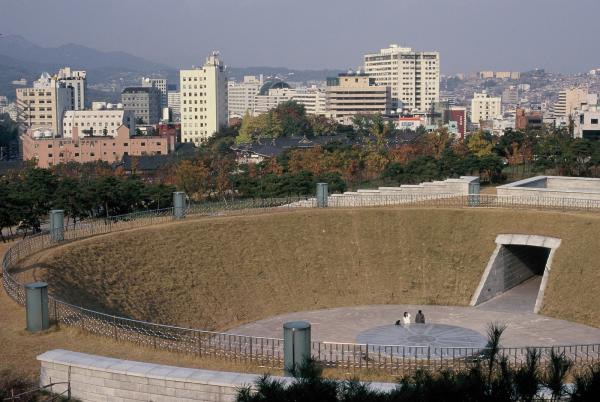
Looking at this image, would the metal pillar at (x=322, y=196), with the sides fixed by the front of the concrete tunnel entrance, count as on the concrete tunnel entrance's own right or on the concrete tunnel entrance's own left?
on the concrete tunnel entrance's own right

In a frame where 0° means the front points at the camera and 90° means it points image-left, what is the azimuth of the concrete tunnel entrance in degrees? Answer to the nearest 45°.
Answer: approximately 45°

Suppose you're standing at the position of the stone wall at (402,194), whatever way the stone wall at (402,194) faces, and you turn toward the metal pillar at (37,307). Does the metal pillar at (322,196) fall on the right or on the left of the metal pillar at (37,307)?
right

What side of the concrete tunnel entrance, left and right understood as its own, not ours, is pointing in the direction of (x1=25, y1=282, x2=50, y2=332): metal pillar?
front

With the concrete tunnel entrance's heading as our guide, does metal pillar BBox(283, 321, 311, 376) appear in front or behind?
in front

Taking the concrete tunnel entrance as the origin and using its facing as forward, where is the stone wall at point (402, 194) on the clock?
The stone wall is roughly at 3 o'clock from the concrete tunnel entrance.

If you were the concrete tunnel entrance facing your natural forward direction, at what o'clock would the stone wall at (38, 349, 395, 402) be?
The stone wall is roughly at 11 o'clock from the concrete tunnel entrance.

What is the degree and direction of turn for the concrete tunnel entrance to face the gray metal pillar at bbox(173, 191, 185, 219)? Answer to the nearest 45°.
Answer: approximately 45° to its right
